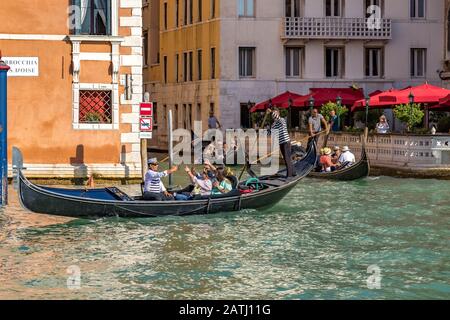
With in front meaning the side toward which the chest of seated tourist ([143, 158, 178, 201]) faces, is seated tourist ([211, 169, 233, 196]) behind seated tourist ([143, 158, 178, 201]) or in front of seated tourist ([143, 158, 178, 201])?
in front

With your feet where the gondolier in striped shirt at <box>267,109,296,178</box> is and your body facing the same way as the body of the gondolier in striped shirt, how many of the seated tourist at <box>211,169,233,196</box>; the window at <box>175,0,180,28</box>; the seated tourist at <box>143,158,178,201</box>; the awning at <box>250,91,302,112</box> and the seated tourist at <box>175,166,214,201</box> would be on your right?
2

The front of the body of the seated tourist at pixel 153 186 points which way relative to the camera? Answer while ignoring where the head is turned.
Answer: to the viewer's right

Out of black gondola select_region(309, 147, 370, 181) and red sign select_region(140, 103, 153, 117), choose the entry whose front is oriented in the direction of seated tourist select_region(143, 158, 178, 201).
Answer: the red sign

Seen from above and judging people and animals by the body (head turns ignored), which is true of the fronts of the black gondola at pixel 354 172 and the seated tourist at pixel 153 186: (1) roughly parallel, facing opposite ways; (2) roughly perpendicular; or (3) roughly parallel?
roughly parallel

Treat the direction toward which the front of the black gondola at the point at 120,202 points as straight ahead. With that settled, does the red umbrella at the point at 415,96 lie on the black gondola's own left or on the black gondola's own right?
on the black gondola's own right

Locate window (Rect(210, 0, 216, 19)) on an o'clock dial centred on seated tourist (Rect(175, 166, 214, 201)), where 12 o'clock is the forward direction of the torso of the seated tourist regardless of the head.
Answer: The window is roughly at 3 o'clock from the seated tourist.

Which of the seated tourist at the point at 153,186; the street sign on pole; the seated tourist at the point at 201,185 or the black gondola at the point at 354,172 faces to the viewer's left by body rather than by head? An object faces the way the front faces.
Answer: the seated tourist at the point at 201,185

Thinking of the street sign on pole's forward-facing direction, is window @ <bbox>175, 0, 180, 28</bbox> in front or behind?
behind

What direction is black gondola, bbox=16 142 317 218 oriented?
to the viewer's left

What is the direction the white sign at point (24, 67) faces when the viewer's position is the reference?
facing the viewer

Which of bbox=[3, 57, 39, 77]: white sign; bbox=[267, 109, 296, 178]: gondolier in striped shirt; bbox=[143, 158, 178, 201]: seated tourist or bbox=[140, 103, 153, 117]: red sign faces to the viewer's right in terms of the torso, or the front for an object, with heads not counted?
the seated tourist

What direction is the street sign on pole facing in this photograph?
toward the camera

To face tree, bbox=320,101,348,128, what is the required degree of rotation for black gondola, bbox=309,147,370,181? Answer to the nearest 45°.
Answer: approximately 90° to its left

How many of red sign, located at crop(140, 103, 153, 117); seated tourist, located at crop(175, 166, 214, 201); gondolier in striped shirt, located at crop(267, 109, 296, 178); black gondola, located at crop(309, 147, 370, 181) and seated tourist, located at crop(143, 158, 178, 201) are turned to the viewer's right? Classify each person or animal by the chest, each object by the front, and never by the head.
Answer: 2

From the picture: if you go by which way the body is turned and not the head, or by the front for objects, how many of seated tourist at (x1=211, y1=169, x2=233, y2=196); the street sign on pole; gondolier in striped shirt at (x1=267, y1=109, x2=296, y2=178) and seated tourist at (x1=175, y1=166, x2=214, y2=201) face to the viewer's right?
0

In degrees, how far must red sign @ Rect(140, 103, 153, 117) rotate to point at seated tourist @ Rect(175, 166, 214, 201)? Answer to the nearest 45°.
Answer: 0° — it already faces them

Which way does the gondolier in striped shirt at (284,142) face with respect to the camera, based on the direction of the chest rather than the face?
to the viewer's left

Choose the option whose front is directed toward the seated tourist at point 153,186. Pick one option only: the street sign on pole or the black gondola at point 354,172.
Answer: the street sign on pole

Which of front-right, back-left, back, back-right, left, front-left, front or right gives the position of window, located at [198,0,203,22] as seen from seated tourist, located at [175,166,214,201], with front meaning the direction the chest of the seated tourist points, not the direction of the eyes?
right
